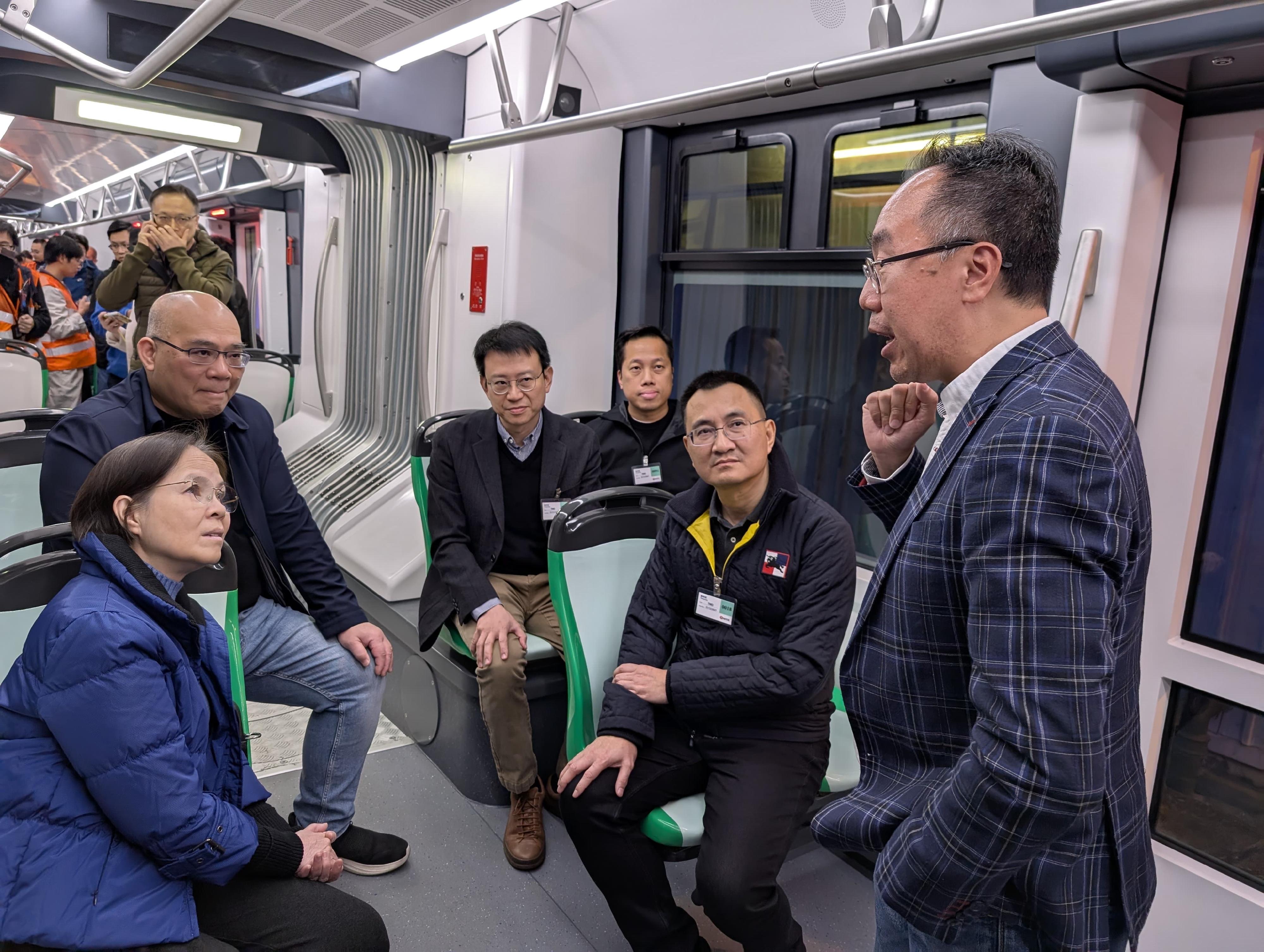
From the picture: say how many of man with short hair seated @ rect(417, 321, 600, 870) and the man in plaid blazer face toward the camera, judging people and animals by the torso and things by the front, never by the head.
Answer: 1

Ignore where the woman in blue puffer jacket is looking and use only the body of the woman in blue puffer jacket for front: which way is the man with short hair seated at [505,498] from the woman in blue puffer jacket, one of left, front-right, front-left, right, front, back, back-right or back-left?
front-left

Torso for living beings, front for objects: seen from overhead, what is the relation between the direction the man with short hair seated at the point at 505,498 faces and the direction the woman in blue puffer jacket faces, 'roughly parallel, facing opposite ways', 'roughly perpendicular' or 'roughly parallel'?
roughly perpendicular

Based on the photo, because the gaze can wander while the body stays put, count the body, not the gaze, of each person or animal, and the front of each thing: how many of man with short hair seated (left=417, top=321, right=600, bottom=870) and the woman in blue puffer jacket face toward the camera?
1

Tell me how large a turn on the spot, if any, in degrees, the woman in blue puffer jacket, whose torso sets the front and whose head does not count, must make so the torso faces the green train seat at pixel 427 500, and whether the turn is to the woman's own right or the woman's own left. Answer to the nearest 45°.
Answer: approximately 45° to the woman's own left

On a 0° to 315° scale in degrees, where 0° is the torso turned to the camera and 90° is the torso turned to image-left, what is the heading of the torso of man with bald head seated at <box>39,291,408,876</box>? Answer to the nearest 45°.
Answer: approximately 315°

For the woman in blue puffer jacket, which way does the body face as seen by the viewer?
to the viewer's right

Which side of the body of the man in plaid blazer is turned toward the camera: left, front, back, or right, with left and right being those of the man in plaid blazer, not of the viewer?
left

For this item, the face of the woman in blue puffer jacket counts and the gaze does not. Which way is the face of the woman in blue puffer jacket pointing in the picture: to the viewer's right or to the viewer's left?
to the viewer's right

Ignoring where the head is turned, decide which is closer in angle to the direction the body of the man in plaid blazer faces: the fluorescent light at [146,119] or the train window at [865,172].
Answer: the fluorescent light

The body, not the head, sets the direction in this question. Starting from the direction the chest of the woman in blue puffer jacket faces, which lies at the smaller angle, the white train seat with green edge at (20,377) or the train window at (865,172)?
the train window

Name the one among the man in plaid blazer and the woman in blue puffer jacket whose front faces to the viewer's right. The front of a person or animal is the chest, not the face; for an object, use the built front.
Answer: the woman in blue puffer jacket

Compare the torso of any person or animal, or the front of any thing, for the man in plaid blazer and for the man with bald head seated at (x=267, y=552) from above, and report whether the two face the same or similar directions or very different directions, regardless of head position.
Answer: very different directions

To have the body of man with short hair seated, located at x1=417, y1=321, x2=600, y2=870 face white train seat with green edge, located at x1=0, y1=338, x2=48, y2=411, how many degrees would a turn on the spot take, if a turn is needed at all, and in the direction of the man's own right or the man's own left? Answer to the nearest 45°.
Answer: approximately 135° to the man's own right

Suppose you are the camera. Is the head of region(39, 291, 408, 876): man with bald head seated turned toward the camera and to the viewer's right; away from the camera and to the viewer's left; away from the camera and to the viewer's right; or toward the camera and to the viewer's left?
toward the camera and to the viewer's right

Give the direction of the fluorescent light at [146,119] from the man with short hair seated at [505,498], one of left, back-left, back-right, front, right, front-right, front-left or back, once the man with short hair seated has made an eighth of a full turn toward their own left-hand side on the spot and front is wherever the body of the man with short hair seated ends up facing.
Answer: back
